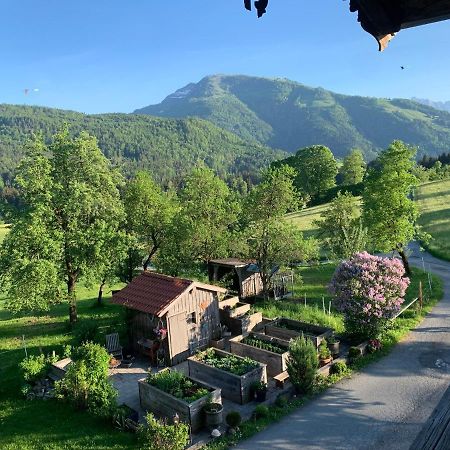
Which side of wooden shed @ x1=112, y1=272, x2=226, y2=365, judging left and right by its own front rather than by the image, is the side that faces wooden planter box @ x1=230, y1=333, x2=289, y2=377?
front

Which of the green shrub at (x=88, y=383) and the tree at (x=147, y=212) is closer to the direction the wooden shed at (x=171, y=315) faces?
the green shrub

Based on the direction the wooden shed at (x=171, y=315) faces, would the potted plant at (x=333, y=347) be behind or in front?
in front

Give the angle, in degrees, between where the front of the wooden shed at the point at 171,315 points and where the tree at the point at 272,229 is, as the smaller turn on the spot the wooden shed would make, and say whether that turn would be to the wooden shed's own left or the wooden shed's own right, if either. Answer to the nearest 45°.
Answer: approximately 90° to the wooden shed's own left

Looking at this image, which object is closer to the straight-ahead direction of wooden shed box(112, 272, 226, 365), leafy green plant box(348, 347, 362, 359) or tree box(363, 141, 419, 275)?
the leafy green plant

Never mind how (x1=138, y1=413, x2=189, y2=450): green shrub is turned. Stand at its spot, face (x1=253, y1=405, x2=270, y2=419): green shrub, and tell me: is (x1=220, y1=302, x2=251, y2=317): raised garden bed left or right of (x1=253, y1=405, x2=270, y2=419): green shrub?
left

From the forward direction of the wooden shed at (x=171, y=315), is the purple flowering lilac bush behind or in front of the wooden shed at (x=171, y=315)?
in front

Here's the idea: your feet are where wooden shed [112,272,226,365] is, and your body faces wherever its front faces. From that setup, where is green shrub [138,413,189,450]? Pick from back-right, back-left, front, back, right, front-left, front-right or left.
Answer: front-right

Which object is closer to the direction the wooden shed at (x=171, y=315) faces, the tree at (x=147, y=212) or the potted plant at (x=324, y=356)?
the potted plant

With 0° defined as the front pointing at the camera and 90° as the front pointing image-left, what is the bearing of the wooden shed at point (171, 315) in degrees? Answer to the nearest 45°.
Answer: approximately 315°

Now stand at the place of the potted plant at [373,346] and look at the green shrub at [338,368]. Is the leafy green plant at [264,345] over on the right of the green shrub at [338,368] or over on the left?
right

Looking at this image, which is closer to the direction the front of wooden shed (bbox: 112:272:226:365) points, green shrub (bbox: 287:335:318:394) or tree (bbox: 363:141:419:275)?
the green shrub

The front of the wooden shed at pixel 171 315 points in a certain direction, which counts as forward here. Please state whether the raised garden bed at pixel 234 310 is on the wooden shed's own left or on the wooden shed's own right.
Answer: on the wooden shed's own left

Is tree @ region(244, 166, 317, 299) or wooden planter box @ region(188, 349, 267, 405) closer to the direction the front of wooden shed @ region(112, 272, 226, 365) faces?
the wooden planter box

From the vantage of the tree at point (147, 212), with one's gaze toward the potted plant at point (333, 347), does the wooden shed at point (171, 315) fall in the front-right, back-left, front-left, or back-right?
front-right
